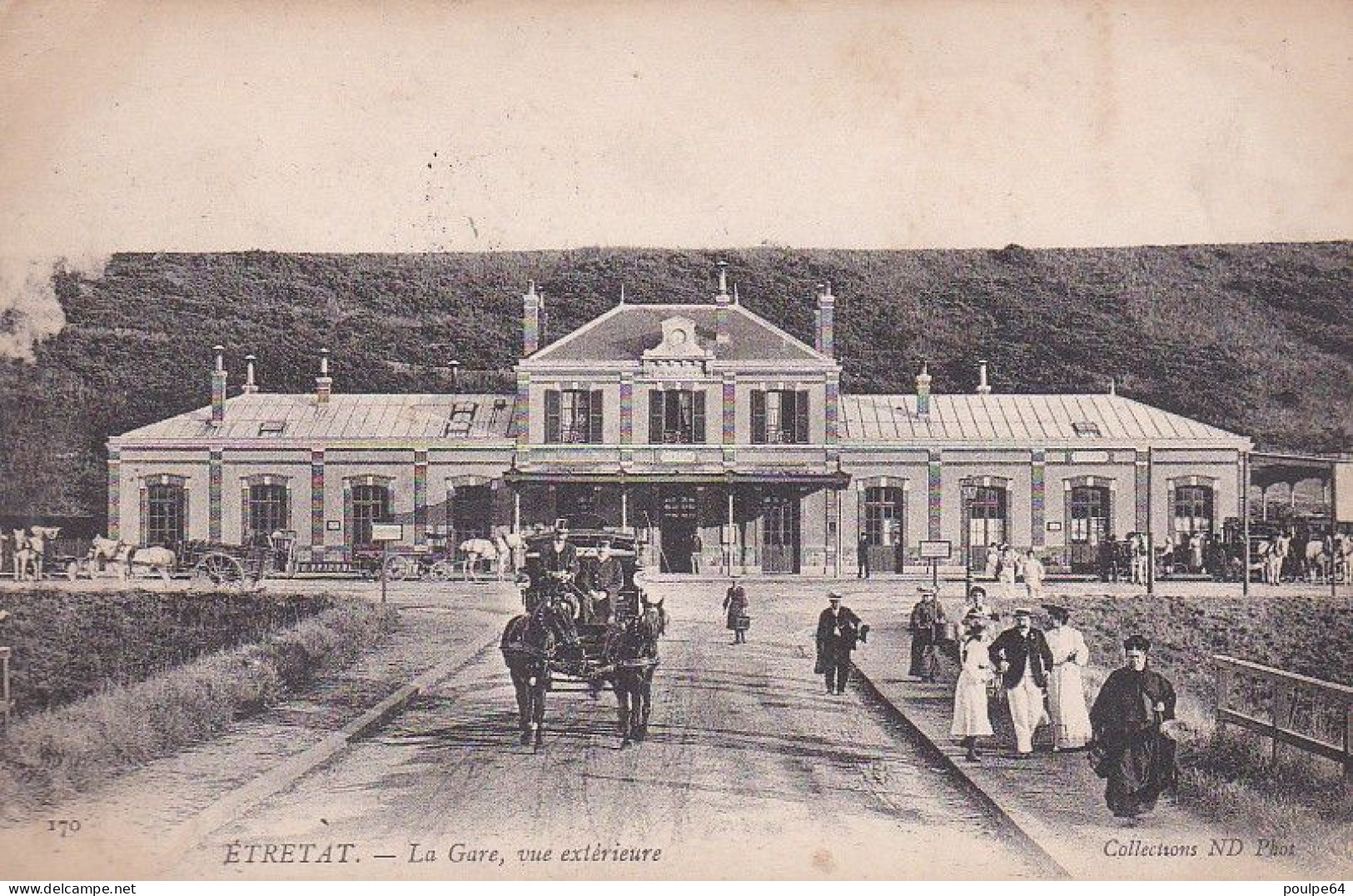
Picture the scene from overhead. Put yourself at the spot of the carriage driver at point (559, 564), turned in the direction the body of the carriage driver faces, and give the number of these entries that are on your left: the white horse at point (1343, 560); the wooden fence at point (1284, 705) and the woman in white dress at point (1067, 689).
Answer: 3

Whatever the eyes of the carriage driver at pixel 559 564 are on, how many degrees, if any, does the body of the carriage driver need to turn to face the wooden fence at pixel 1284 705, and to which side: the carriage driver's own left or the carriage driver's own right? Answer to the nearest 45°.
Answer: approximately 90° to the carriage driver's own left

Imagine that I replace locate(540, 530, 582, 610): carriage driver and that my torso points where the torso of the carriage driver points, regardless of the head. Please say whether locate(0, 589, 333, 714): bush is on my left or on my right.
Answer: on my right

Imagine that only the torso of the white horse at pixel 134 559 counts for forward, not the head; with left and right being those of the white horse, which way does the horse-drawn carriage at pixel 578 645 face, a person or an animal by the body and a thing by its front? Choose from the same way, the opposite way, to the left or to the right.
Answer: to the left

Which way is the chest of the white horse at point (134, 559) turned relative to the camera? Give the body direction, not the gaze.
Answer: to the viewer's left

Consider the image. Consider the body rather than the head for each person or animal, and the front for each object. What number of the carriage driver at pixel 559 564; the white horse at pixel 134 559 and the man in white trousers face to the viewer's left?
1

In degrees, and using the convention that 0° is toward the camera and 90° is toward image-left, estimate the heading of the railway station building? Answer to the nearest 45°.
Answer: approximately 0°

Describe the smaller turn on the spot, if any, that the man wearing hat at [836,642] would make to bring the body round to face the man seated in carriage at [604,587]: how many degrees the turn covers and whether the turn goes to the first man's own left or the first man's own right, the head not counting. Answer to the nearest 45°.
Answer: approximately 90° to the first man's own right

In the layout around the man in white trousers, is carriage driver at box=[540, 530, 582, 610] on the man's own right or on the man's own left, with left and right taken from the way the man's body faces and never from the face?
on the man's own right
